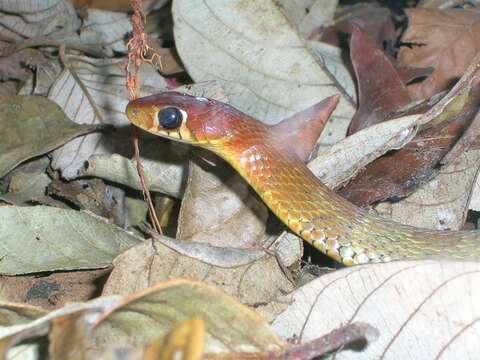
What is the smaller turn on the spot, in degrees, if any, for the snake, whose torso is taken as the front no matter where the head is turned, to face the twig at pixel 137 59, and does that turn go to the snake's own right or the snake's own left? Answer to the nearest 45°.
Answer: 0° — it already faces it

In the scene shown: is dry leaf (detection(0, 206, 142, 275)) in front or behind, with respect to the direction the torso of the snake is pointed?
in front

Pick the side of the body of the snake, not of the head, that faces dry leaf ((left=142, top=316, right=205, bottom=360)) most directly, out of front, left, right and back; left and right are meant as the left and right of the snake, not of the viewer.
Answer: left

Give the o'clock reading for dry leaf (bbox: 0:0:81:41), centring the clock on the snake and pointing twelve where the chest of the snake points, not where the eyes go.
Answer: The dry leaf is roughly at 1 o'clock from the snake.

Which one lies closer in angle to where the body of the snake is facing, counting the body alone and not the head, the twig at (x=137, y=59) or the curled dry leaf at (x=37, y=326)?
the twig

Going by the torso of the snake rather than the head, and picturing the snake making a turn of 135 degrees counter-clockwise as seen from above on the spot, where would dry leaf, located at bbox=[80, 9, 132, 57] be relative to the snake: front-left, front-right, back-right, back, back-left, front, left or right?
back

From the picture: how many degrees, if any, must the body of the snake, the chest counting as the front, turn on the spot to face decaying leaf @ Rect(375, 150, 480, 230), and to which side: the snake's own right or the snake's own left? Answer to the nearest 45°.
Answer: approximately 180°

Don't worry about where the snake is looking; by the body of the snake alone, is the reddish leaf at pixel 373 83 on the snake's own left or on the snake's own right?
on the snake's own right

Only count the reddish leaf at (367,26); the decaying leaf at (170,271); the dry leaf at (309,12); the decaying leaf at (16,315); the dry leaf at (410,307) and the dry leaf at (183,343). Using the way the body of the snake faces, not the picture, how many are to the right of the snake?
2

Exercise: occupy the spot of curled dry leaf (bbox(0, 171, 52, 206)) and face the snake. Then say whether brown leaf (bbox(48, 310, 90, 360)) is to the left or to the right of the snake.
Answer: right

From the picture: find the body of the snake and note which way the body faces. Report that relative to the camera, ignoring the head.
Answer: to the viewer's left

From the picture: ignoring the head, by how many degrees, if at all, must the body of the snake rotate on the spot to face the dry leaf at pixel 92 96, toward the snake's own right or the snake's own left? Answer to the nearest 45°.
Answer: approximately 45° to the snake's own right

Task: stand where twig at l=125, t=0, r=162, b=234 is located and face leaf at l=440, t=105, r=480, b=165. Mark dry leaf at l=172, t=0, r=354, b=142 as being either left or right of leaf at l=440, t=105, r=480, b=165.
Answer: left

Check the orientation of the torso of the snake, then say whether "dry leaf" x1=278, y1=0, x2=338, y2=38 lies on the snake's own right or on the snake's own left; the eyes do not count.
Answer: on the snake's own right

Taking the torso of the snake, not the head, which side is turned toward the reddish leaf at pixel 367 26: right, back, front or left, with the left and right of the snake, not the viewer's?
right

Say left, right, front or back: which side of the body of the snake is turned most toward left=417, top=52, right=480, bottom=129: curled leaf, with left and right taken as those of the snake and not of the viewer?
back
